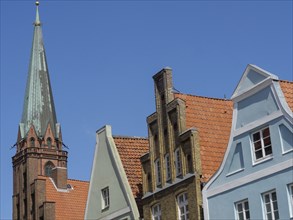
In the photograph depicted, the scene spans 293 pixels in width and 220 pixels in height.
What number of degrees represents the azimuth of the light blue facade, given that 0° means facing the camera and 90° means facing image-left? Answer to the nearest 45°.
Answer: approximately 45°
